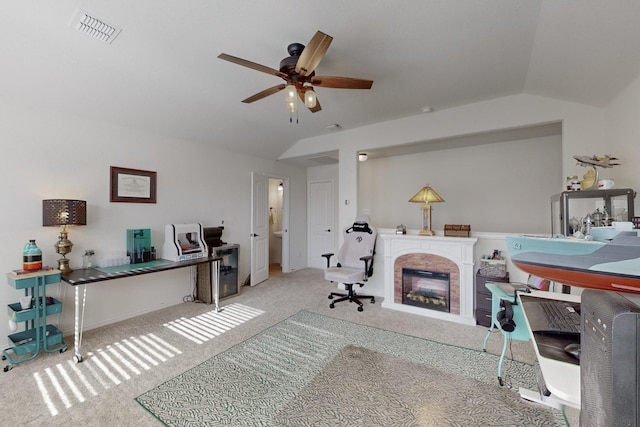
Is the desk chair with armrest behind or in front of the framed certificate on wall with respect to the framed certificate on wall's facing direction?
in front

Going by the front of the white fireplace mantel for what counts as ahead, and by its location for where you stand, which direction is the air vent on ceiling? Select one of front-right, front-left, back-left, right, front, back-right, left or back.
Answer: front

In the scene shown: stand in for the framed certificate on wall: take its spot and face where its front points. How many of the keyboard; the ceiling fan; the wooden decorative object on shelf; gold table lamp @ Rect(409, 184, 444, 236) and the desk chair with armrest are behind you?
0

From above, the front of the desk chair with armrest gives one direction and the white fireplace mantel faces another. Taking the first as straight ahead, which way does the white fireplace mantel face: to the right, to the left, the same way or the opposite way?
the same way

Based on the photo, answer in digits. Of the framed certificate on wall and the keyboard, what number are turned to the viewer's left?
1

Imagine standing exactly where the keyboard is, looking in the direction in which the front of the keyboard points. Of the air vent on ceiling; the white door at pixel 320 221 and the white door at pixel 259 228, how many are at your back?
0

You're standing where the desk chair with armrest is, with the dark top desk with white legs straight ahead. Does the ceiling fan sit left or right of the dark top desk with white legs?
left

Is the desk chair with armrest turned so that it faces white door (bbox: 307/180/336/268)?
no

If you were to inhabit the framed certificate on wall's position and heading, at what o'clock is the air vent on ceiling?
The air vent on ceiling is roughly at 2 o'clock from the framed certificate on wall.

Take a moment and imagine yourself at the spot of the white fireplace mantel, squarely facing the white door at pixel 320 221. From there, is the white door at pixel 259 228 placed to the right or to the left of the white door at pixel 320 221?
left

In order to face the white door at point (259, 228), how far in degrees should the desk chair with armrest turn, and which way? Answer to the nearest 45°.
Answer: approximately 90° to its right

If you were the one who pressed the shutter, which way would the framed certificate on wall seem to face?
facing the viewer and to the right of the viewer

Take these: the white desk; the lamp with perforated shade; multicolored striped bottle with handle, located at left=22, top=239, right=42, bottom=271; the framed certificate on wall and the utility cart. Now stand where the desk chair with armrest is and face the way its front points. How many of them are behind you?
0

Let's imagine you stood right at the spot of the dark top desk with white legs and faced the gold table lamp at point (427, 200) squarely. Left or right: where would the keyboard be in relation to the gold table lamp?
right

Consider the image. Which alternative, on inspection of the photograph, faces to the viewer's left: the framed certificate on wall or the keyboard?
the keyboard

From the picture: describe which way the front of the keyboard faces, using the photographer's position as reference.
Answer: facing to the left of the viewer

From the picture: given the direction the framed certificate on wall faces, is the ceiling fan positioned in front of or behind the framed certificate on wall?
in front

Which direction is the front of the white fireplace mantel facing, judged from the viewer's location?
facing the viewer and to the left of the viewer
